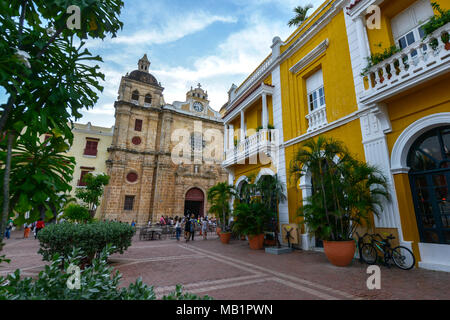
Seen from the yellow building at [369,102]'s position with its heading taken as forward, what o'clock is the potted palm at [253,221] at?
The potted palm is roughly at 2 o'clock from the yellow building.

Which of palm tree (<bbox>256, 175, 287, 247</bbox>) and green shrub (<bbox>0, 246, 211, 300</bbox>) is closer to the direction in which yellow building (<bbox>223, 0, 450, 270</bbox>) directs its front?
the green shrub

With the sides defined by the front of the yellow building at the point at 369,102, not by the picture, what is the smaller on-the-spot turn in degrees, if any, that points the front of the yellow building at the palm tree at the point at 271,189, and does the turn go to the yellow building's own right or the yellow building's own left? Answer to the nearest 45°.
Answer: approximately 90° to the yellow building's own right

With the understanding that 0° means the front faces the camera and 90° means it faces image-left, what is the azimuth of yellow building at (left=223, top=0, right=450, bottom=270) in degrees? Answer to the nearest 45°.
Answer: approximately 45°

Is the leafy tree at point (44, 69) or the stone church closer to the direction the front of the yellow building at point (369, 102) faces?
the leafy tree

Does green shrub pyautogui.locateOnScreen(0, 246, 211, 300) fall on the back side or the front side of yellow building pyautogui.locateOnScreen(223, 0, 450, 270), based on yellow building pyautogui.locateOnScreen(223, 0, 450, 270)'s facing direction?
on the front side

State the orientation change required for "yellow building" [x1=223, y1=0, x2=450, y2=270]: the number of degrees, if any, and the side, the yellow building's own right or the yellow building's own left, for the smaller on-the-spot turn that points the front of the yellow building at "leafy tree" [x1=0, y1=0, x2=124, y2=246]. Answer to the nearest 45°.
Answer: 0° — it already faces it

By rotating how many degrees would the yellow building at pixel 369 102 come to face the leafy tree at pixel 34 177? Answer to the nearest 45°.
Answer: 0° — it already faces it

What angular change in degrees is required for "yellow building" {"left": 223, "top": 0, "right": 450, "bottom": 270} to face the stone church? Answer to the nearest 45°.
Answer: approximately 90° to its right
